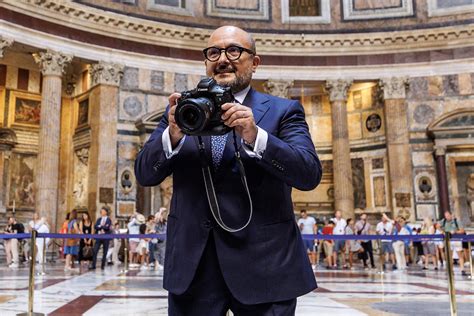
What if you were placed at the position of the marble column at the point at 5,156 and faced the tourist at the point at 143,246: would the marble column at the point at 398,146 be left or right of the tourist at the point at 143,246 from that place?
left

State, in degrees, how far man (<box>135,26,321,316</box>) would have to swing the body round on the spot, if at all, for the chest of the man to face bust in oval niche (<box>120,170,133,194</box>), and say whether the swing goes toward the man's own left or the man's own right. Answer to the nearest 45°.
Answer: approximately 135° to the man's own right

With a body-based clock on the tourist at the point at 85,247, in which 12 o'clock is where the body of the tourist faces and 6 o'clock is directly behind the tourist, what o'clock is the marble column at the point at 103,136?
The marble column is roughly at 6 o'clock from the tourist.

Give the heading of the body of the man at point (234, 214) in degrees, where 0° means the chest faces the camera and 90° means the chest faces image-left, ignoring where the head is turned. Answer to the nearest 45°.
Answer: approximately 45°

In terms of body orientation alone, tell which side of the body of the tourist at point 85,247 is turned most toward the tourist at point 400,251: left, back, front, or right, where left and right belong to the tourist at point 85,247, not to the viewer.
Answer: left

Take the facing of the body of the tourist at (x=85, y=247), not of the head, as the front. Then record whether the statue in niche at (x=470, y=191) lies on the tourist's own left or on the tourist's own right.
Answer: on the tourist's own left

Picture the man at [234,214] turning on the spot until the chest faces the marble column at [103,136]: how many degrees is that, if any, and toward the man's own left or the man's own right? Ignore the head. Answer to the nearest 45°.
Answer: approximately 135° to the man's own right

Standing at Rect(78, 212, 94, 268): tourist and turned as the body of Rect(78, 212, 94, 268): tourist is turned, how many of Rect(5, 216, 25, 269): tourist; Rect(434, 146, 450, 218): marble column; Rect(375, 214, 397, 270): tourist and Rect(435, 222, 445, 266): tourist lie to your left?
3

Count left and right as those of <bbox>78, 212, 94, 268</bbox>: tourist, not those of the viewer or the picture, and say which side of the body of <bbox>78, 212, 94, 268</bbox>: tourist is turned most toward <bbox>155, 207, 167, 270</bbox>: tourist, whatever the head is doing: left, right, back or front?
left

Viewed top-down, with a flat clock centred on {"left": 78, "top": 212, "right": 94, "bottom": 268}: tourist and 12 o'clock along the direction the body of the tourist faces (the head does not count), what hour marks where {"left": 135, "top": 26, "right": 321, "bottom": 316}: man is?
The man is roughly at 12 o'clock from the tourist.

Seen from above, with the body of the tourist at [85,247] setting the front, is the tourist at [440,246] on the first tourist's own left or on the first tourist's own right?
on the first tourist's own left

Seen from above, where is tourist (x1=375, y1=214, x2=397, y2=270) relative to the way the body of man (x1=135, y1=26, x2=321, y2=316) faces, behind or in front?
behind

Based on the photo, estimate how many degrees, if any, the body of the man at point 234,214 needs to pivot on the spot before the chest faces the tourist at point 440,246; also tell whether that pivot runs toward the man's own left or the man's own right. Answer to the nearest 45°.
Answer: approximately 180°
